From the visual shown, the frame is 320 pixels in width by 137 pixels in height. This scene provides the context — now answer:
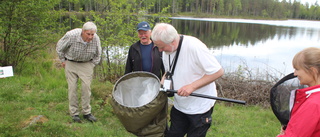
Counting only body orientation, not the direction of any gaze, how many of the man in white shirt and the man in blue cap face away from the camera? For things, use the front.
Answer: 0

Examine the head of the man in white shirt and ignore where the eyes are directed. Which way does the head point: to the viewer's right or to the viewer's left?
to the viewer's left

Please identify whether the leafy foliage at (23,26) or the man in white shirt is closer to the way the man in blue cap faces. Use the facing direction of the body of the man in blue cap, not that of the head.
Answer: the man in white shirt

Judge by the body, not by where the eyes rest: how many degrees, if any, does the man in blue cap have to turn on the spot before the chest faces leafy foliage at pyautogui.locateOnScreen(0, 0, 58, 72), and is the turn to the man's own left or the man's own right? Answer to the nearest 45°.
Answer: approximately 135° to the man's own right

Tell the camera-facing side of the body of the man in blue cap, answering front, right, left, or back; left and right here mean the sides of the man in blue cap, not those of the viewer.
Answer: front

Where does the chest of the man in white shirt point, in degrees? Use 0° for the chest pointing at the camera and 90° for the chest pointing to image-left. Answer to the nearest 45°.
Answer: approximately 45°
